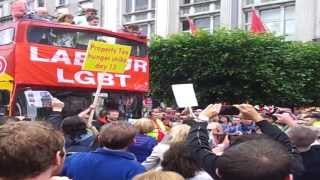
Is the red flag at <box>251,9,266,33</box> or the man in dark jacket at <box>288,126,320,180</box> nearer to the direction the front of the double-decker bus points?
the man in dark jacket

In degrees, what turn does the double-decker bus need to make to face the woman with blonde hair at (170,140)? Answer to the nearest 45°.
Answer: approximately 45° to its left

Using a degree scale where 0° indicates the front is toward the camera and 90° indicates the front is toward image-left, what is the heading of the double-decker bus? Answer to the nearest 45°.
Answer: approximately 45°

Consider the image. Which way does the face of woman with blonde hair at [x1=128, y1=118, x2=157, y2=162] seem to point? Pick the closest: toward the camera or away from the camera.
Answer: away from the camera

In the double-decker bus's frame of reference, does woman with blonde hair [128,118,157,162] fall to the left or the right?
on its left

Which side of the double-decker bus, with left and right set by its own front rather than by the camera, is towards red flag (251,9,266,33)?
back

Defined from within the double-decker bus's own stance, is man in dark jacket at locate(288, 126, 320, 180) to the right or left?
on its left

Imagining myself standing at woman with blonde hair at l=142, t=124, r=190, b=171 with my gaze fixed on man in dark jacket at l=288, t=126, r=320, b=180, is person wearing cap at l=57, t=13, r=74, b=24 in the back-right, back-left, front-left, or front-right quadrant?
back-left

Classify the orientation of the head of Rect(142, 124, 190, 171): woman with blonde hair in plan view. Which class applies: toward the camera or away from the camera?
away from the camera

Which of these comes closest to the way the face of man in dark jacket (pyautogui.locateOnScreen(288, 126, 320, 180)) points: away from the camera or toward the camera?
away from the camera
